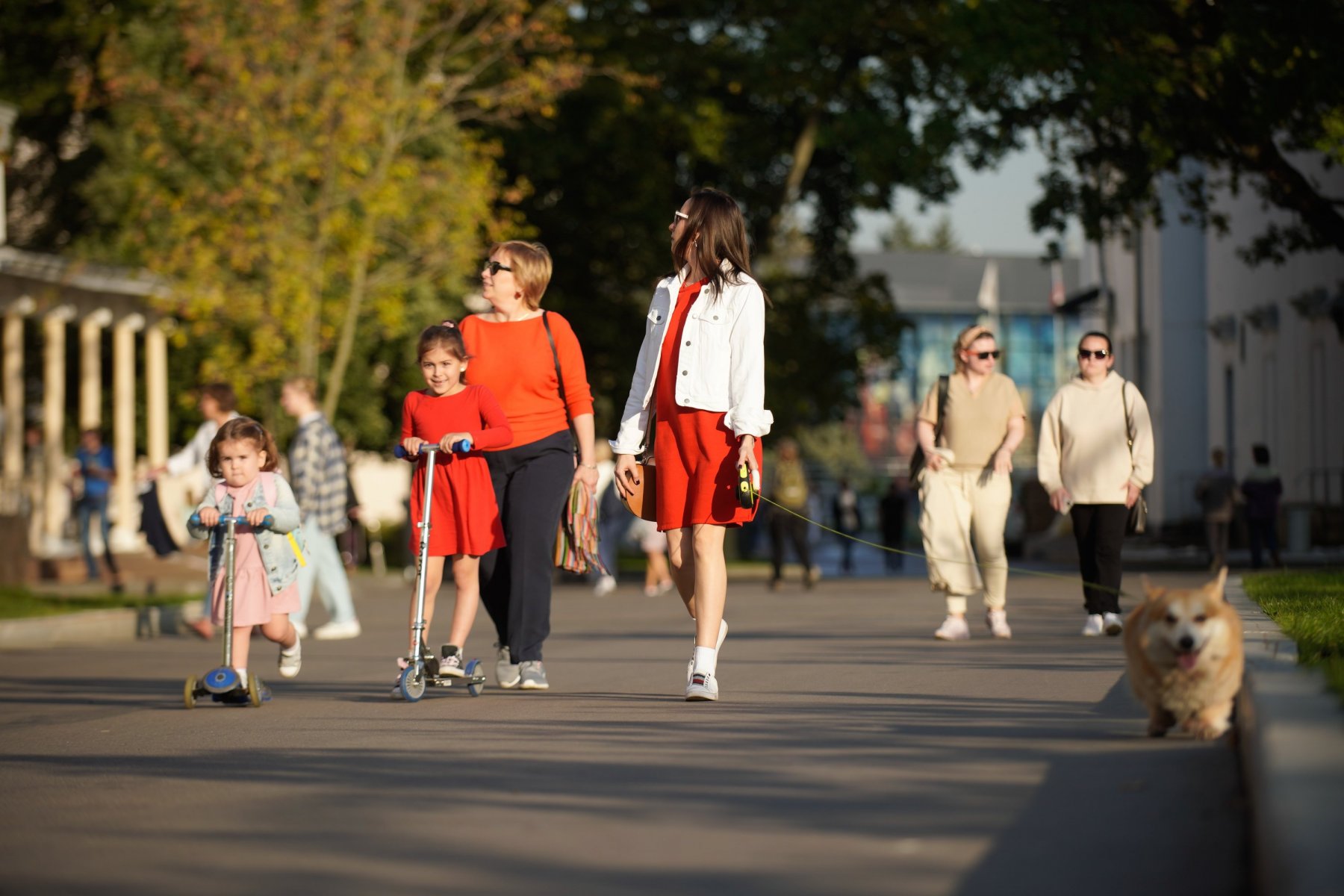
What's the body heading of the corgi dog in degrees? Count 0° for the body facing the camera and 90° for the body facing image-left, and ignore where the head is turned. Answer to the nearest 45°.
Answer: approximately 0°

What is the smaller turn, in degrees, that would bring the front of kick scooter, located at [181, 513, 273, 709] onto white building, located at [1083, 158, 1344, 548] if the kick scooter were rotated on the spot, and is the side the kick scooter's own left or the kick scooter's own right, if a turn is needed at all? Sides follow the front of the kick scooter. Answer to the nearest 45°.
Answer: approximately 135° to the kick scooter's own left

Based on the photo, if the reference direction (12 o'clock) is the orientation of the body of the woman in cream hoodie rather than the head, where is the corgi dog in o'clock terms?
The corgi dog is roughly at 12 o'clock from the woman in cream hoodie.

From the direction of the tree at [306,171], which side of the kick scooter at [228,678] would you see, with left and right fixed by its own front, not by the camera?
back

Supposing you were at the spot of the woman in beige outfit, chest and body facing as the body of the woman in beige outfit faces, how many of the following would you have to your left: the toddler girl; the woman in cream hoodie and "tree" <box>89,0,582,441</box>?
1

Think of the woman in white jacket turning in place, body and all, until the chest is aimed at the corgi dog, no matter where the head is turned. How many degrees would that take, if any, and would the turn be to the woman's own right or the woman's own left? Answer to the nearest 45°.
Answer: approximately 90° to the woman's own left

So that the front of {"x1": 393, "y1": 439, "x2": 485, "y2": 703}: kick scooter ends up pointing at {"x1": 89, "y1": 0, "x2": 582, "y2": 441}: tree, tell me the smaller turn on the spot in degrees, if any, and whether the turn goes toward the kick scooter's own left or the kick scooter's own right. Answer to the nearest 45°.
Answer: approximately 135° to the kick scooter's own right

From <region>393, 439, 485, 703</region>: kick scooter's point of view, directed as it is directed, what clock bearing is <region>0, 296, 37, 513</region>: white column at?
The white column is roughly at 4 o'clock from the kick scooter.

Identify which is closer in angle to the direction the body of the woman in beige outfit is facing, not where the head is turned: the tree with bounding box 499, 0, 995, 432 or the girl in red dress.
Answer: the girl in red dress

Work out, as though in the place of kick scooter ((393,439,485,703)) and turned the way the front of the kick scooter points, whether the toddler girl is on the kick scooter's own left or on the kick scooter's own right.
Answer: on the kick scooter's own right
